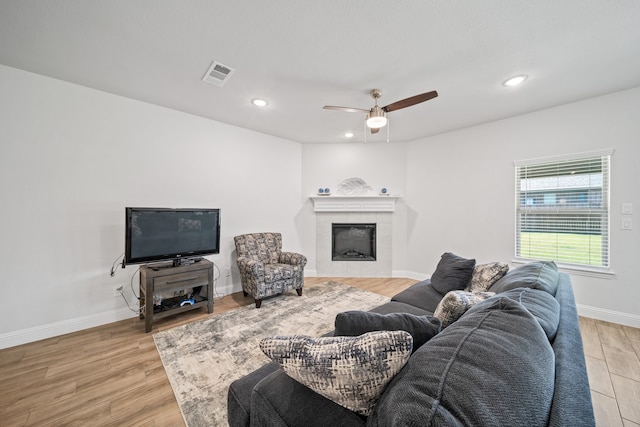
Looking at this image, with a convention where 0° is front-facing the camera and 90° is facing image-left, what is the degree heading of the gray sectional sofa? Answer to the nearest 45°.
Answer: approximately 90°

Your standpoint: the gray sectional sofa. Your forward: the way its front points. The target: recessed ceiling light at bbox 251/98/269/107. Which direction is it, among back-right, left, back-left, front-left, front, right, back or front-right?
front-right

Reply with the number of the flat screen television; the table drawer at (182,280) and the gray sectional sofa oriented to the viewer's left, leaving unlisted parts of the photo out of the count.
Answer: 1

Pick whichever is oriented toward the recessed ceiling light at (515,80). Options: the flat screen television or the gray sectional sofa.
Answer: the flat screen television

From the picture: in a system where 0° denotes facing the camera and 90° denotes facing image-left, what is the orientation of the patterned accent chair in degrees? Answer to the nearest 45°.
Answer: approximately 315°

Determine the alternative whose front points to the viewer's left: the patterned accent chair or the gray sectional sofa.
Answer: the gray sectional sofa

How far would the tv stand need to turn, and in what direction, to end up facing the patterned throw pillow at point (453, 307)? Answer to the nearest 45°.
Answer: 0° — it already faces it

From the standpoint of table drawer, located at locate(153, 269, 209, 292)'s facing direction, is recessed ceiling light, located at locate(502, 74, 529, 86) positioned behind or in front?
in front

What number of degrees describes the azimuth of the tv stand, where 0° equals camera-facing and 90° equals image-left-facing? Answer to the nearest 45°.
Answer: approximately 315°

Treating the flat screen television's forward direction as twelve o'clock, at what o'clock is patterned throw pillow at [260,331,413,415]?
The patterned throw pillow is roughly at 1 o'clock from the flat screen television.
